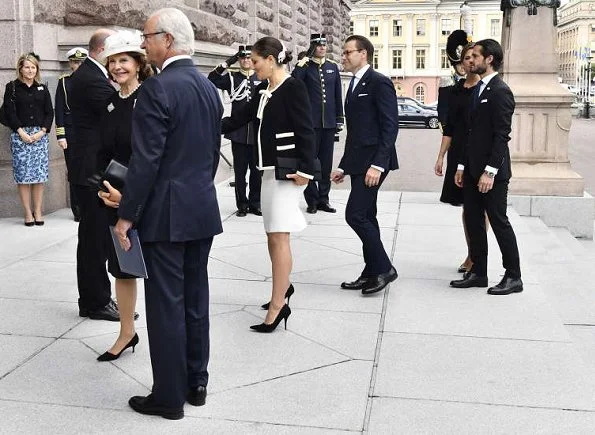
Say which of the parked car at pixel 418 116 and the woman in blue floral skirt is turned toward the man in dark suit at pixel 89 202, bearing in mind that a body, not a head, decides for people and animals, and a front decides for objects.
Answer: the woman in blue floral skirt

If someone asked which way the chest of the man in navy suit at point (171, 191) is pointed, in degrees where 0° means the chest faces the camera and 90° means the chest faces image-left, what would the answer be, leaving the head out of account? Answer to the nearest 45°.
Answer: approximately 135°

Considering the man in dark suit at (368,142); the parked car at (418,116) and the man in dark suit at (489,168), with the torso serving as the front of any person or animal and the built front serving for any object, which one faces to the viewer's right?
the parked car

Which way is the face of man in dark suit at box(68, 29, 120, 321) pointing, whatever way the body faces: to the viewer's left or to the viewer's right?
to the viewer's right

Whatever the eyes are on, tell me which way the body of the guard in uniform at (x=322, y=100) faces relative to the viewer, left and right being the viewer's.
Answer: facing the viewer

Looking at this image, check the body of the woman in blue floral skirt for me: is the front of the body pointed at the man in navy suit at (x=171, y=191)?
yes

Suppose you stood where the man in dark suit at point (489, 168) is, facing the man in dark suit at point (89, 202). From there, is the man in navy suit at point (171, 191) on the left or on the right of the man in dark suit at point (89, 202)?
left

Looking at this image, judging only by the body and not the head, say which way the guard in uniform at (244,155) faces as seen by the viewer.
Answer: toward the camera

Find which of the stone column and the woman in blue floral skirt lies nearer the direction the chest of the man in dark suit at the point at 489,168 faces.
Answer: the woman in blue floral skirt

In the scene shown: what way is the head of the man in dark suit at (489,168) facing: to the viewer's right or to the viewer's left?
to the viewer's left

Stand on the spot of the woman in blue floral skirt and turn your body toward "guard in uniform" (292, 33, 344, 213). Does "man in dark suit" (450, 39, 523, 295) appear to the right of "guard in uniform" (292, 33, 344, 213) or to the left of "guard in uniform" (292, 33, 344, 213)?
right

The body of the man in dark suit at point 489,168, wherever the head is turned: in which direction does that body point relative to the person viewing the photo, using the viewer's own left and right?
facing to the left of the viewer

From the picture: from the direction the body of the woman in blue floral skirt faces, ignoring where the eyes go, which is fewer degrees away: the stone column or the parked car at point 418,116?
the stone column
